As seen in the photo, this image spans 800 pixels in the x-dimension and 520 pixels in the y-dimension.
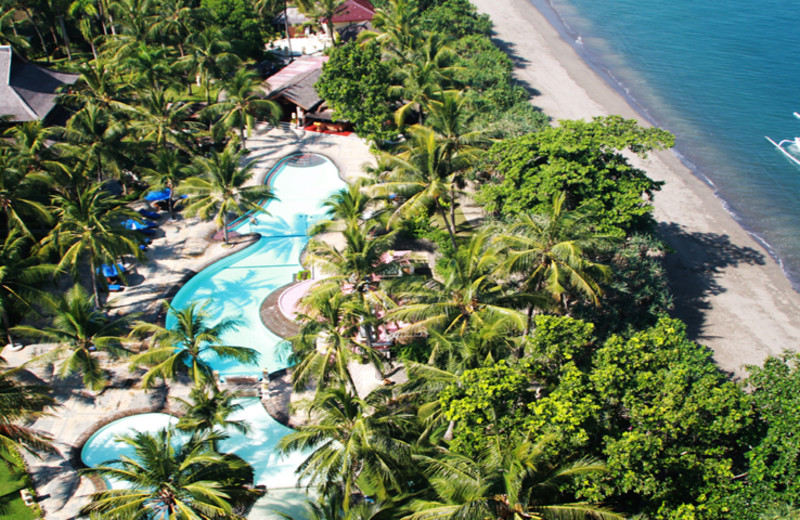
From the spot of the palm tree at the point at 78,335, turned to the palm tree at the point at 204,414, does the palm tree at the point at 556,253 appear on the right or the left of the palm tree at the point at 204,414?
left

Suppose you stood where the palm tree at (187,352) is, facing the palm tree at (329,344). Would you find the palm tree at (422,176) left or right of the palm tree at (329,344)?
left

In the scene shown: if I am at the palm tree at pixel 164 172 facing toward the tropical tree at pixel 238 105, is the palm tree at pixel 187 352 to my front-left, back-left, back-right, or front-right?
back-right

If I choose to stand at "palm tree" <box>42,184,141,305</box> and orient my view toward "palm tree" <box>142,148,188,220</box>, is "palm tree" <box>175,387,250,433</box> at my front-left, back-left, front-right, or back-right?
back-right
